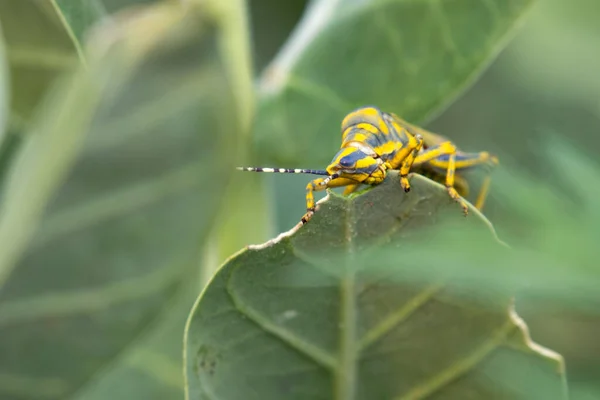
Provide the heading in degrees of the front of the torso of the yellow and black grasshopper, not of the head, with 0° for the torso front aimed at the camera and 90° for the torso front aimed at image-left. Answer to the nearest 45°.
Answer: approximately 45°
